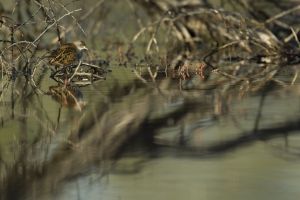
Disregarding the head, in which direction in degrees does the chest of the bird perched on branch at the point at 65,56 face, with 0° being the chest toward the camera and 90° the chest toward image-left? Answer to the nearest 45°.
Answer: approximately 270°
